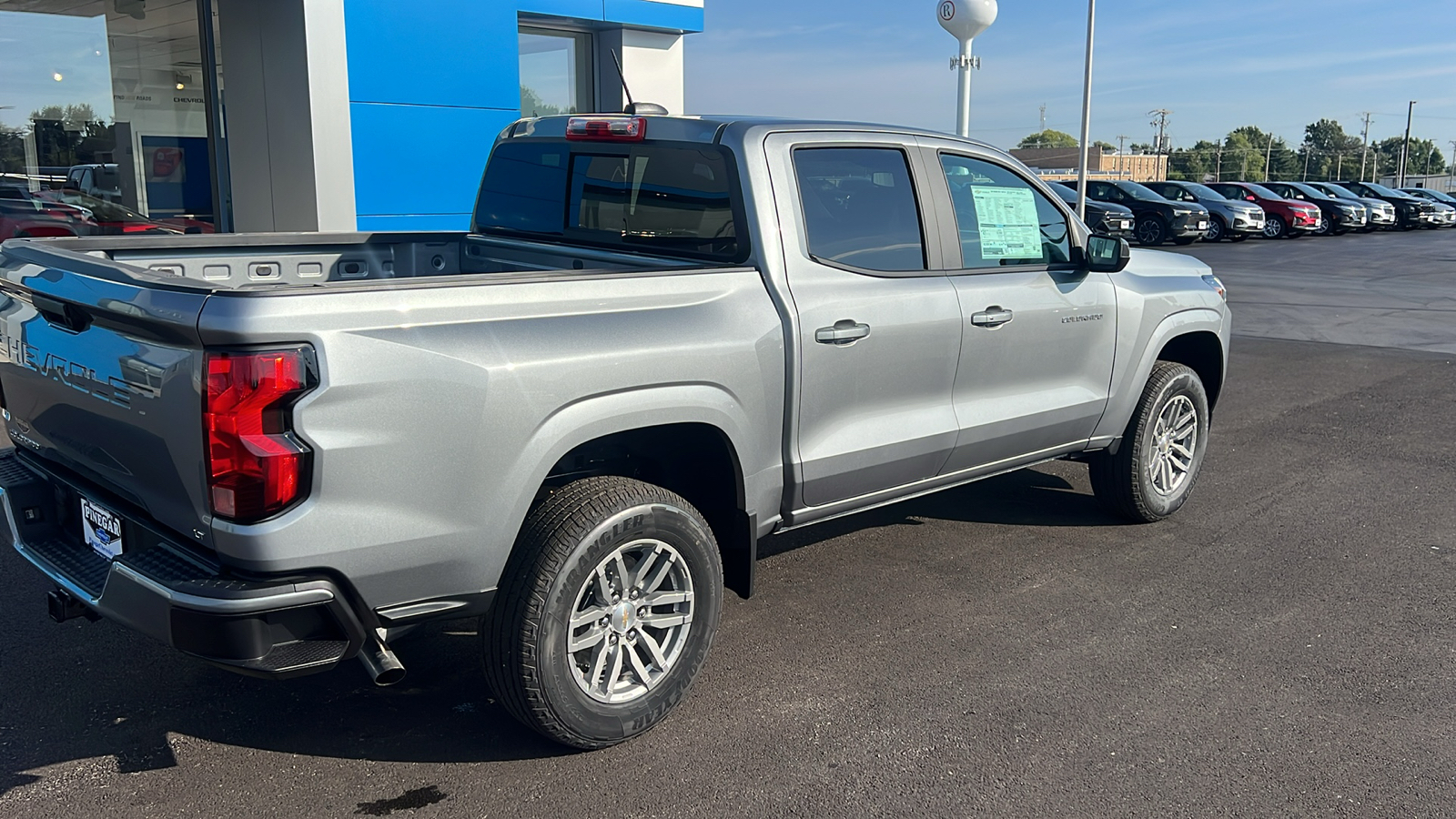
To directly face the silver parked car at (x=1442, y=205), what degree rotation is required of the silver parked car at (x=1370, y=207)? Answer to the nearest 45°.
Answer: approximately 135° to its left

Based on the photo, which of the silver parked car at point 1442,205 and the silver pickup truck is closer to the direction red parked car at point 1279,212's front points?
the silver pickup truck

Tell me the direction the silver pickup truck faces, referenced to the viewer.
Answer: facing away from the viewer and to the right of the viewer

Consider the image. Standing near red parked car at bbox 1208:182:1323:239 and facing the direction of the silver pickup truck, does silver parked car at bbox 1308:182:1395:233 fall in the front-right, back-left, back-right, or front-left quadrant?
back-left

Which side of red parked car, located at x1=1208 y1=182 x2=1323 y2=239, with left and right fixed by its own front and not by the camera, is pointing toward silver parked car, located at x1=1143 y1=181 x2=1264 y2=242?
right

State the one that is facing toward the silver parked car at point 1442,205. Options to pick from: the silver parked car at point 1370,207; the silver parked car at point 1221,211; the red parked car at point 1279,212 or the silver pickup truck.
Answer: the silver pickup truck

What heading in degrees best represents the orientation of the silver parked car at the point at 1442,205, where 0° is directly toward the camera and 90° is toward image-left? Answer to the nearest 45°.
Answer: approximately 315°
